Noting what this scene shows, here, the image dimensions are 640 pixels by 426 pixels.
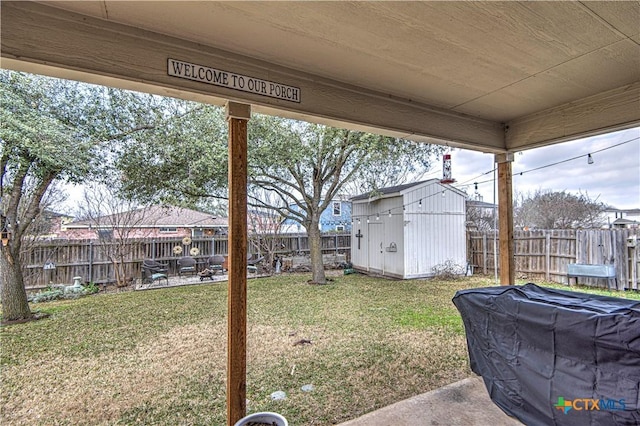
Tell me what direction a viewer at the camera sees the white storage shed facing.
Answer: facing the viewer and to the left of the viewer

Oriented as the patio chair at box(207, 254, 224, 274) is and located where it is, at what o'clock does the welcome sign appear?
The welcome sign is roughly at 12 o'clock from the patio chair.

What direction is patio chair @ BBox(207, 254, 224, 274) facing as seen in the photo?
toward the camera

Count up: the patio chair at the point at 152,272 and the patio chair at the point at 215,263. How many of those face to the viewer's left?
0

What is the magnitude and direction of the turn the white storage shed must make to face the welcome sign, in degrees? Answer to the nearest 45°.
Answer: approximately 45° to its left

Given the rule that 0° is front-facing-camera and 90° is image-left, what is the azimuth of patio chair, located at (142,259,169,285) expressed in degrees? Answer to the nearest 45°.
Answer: approximately 315°

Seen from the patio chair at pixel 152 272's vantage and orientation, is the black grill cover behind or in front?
in front

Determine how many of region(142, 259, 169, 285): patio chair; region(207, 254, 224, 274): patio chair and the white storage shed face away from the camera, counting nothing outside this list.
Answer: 0
